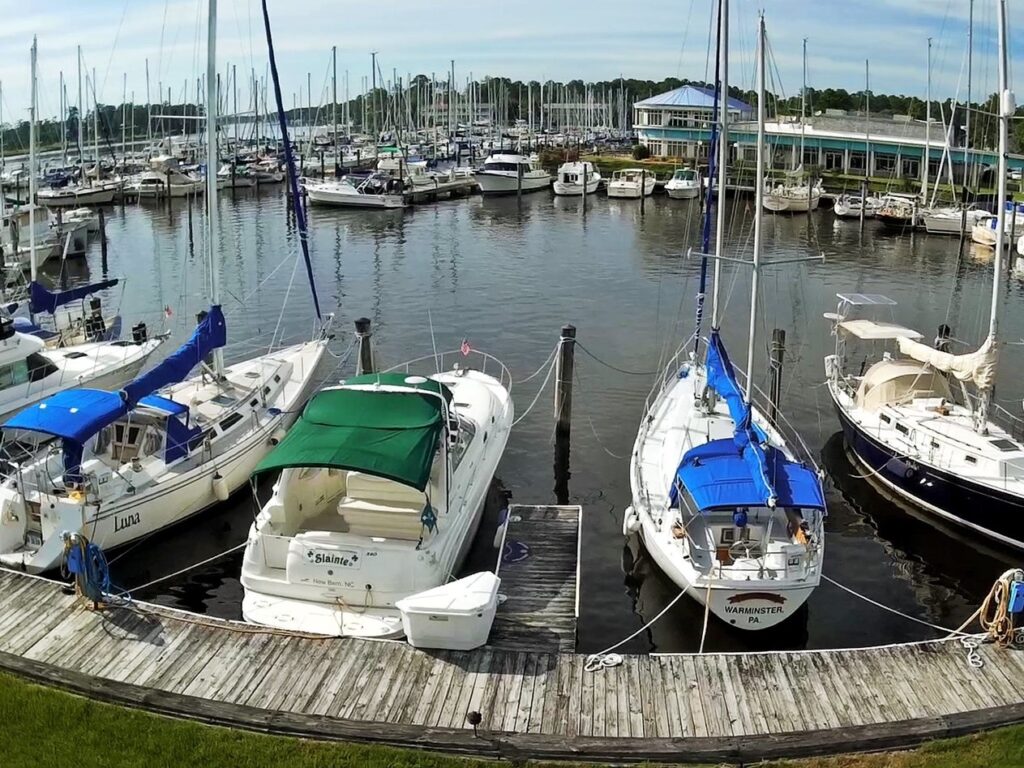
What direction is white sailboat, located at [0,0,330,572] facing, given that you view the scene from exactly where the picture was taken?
facing away from the viewer and to the right of the viewer

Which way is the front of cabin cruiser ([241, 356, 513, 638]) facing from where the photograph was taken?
facing away from the viewer and to the right of the viewer

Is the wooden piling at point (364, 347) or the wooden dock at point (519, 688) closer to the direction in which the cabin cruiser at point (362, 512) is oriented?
the wooden piling

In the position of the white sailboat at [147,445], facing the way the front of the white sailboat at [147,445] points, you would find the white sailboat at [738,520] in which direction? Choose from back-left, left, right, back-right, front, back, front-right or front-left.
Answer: right

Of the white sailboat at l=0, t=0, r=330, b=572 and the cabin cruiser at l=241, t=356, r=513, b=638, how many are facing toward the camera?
0

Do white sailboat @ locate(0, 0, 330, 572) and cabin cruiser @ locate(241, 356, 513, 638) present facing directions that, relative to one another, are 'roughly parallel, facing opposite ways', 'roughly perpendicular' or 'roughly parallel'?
roughly parallel
